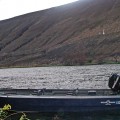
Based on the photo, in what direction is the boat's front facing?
to the viewer's left
